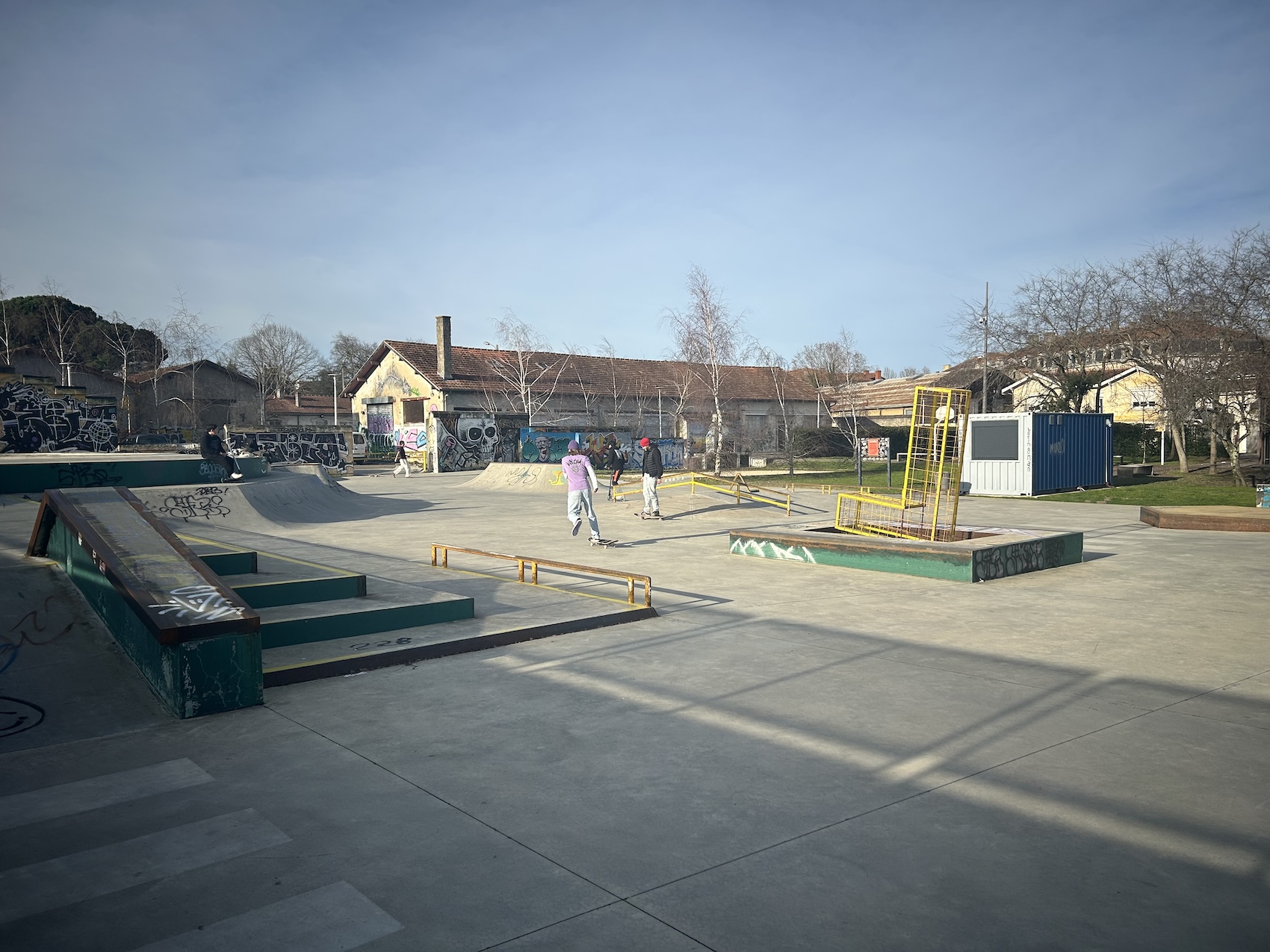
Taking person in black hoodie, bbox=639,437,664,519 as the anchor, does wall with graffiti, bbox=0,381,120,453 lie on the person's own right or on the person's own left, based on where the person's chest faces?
on the person's own right

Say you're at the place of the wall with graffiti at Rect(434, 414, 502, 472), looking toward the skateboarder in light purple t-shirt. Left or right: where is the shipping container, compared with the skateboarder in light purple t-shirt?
left

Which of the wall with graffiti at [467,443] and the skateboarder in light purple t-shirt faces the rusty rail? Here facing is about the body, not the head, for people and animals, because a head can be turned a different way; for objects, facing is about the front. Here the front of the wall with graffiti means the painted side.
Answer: the wall with graffiti

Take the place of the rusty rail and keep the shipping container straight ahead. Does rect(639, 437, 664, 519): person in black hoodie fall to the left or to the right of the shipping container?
left

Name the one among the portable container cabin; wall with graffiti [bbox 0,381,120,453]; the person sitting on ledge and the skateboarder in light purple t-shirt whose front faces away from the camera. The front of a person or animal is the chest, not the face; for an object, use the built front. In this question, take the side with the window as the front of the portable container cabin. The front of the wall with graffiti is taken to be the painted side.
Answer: the skateboarder in light purple t-shirt

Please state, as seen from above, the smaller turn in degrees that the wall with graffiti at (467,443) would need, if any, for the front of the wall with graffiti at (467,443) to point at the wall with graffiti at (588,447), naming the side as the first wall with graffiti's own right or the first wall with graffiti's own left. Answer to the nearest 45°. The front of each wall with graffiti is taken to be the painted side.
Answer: approximately 90° to the first wall with graffiti's own left

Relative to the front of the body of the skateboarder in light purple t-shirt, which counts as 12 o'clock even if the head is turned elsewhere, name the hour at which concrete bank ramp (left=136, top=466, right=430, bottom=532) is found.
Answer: The concrete bank ramp is roughly at 10 o'clock from the skateboarder in light purple t-shirt.

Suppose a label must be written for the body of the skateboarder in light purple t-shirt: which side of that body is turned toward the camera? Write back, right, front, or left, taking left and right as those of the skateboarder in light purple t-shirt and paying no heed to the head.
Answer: back

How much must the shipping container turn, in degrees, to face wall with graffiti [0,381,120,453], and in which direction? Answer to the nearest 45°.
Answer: approximately 45° to its right
